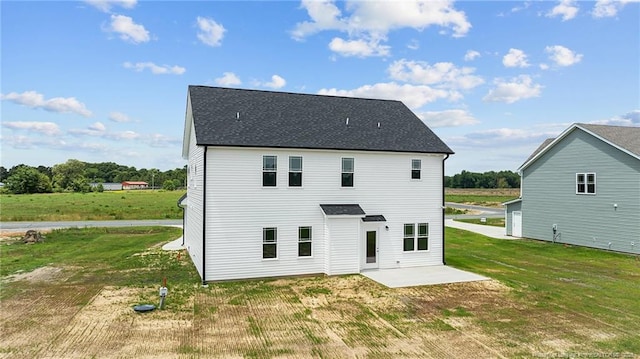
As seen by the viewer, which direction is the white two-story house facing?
away from the camera

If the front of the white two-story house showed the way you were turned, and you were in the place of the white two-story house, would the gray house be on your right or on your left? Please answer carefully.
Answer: on your right

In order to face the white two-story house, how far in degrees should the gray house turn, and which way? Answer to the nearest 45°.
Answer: approximately 90° to its left

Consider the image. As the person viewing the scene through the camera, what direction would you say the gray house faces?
facing away from the viewer and to the left of the viewer
